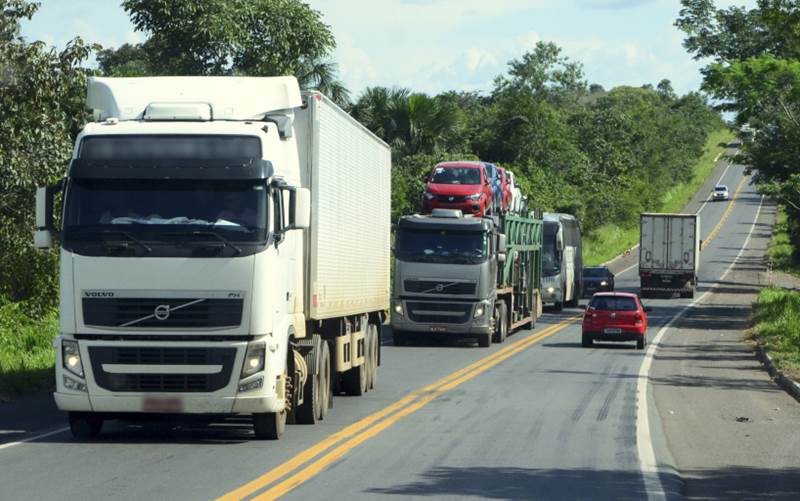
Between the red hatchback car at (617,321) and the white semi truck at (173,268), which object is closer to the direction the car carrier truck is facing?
the white semi truck

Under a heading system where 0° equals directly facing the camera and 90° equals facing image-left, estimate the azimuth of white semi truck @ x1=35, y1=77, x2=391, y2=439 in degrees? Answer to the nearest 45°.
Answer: approximately 0°

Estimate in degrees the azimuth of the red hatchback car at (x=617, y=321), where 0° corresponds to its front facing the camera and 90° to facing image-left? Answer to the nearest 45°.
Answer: approximately 180°

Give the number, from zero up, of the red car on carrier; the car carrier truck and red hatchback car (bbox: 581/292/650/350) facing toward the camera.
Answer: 2

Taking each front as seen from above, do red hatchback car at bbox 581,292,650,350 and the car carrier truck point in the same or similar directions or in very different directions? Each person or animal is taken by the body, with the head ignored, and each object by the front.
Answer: very different directions

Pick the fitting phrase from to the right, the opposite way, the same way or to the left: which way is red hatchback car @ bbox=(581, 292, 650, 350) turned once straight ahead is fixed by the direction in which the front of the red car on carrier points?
the opposite way

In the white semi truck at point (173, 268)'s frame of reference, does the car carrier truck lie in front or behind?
behind
